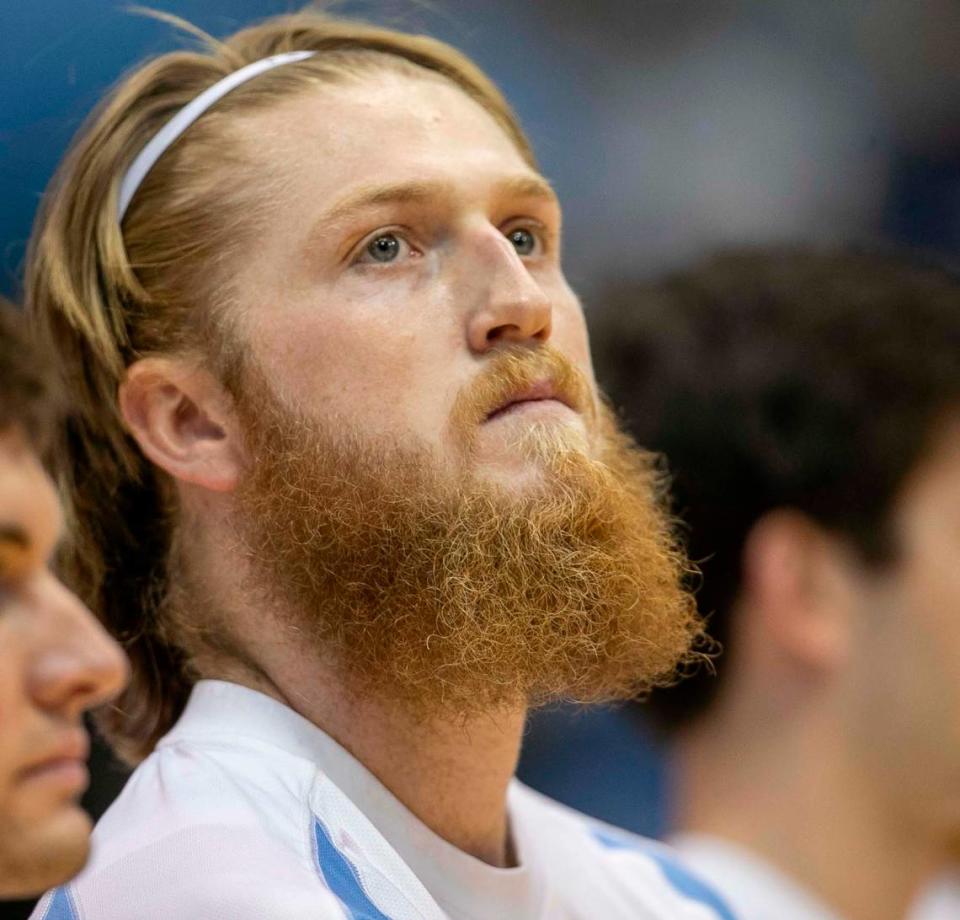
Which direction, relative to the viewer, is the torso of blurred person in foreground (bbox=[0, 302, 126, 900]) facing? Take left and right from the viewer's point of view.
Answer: facing to the right of the viewer

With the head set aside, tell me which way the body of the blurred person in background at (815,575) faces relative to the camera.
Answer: to the viewer's right

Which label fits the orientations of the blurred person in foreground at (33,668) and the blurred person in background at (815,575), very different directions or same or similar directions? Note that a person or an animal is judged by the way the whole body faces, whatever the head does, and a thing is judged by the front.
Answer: same or similar directions

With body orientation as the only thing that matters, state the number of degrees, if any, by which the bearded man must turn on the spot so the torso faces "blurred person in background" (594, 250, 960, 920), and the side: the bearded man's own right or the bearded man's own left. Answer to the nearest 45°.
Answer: approximately 90° to the bearded man's own left

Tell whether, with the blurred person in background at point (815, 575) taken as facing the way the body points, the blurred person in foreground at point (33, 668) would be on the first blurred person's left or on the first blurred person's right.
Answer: on the first blurred person's right

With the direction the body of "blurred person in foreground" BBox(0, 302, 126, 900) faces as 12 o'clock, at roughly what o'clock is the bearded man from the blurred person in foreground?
The bearded man is roughly at 10 o'clock from the blurred person in foreground.

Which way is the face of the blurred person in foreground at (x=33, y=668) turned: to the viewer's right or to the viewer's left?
to the viewer's right

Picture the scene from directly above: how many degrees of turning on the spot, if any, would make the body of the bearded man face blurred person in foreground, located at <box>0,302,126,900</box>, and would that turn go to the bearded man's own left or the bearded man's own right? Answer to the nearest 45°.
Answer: approximately 45° to the bearded man's own right

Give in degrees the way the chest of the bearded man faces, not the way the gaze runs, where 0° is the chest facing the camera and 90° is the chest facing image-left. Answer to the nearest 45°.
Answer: approximately 315°
